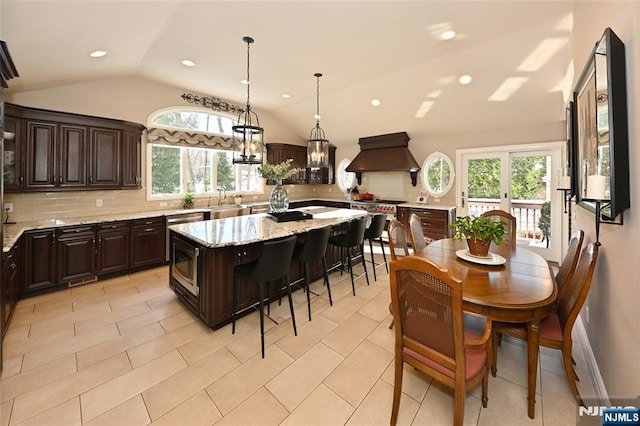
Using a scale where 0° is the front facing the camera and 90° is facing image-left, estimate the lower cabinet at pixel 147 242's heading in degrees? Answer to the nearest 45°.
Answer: approximately 315°

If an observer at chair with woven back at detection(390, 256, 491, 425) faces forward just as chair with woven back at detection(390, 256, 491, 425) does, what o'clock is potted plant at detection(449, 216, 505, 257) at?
The potted plant is roughly at 11 o'clock from the chair with woven back.

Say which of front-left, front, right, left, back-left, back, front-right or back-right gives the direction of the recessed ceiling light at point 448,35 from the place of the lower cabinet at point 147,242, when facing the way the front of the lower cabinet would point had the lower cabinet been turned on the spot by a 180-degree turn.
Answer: back

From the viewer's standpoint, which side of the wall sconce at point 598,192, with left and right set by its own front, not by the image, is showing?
left

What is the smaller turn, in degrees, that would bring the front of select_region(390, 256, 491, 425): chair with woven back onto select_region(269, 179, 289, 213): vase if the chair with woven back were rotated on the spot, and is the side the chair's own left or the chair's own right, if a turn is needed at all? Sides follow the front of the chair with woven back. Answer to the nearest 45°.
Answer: approximately 90° to the chair's own left

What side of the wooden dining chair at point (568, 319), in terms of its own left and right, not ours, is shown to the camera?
left

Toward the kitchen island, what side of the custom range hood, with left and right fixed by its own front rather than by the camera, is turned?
front

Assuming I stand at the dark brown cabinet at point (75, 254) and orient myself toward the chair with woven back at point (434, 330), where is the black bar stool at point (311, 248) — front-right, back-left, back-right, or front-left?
front-left

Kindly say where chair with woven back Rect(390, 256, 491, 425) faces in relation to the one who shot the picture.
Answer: facing away from the viewer and to the right of the viewer

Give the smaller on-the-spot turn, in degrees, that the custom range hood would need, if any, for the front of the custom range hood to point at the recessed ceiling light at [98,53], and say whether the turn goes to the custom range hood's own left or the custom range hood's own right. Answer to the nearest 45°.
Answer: approximately 45° to the custom range hood's own right

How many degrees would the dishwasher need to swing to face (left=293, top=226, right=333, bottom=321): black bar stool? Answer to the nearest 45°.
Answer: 0° — it already faces it
